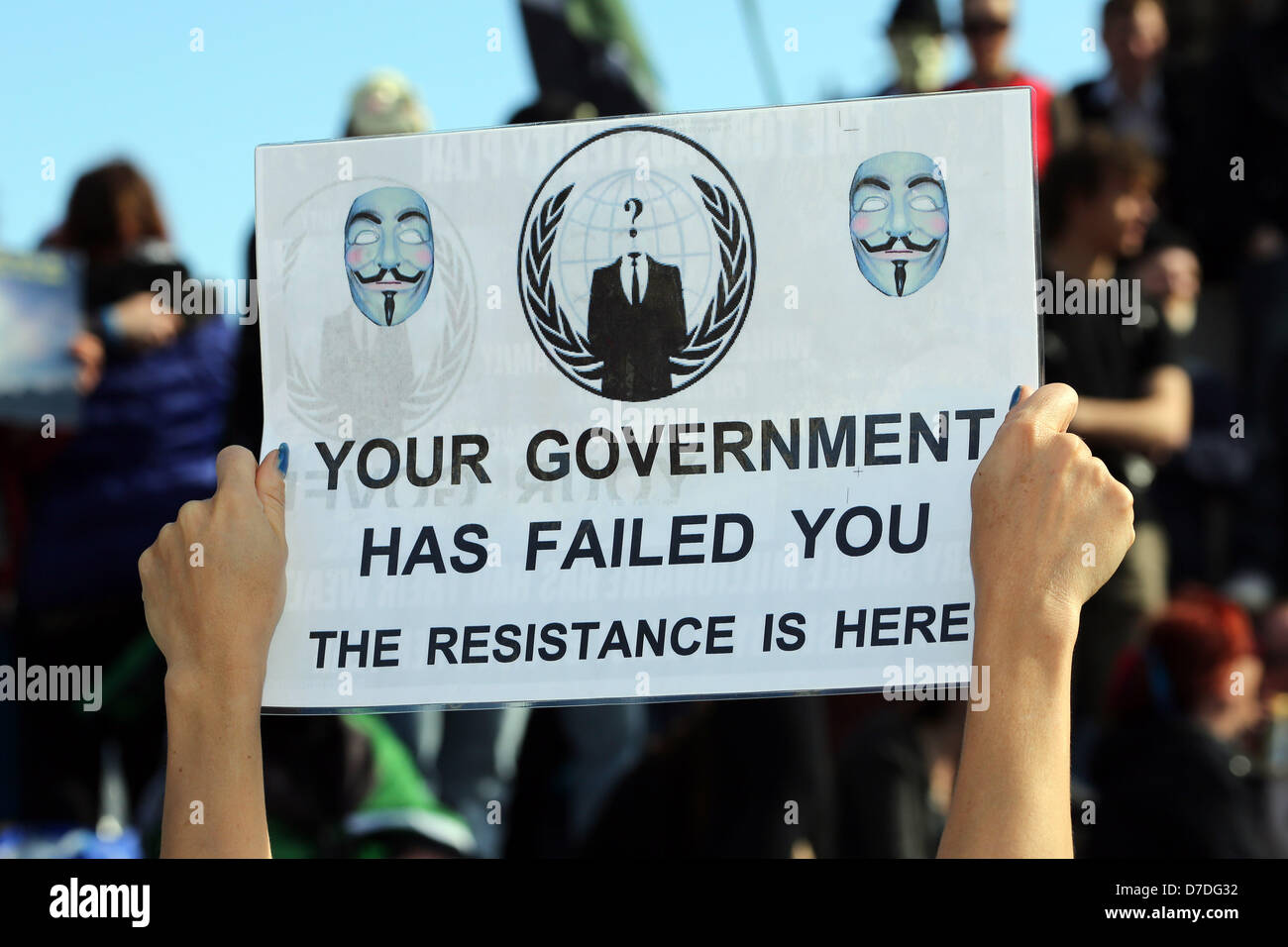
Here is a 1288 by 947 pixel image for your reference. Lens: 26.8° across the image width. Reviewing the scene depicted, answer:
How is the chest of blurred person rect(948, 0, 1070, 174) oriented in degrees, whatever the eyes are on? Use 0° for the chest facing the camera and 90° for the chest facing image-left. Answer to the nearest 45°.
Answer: approximately 0°

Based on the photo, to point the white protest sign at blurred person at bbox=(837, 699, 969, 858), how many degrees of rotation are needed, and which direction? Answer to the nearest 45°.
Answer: approximately 180°

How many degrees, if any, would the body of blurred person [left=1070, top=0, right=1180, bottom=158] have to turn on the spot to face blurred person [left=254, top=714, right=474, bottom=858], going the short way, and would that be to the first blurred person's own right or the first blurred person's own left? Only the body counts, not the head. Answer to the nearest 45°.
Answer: approximately 45° to the first blurred person's own right
